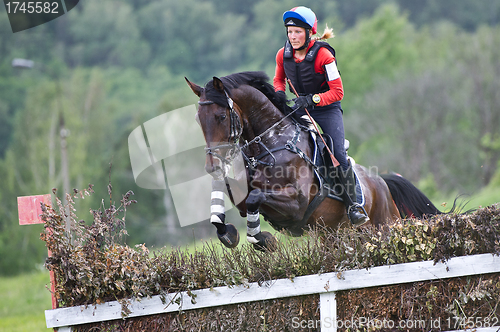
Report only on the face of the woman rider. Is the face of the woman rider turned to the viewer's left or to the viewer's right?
to the viewer's left

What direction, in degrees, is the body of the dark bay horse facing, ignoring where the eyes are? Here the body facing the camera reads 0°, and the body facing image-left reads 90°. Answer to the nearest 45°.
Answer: approximately 45°
